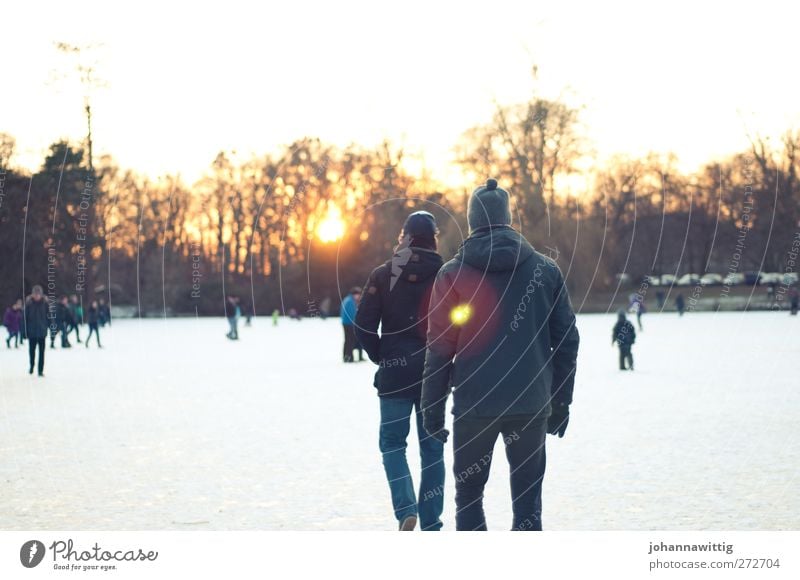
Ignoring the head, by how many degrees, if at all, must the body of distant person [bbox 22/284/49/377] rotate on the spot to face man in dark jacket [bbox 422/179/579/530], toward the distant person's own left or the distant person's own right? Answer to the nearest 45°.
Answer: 0° — they already face them

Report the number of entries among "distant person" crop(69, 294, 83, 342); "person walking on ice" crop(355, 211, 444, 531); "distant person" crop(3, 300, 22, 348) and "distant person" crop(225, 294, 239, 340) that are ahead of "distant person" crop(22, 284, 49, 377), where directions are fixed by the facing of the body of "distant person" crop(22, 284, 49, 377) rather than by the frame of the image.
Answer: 1

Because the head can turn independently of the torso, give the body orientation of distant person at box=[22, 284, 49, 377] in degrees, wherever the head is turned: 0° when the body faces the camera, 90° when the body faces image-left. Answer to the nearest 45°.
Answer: approximately 0°

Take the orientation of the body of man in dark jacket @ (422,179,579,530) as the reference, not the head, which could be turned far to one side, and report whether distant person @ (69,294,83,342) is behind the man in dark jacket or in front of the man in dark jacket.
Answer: in front

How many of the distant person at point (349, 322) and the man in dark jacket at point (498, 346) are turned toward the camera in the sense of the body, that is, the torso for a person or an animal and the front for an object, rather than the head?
0

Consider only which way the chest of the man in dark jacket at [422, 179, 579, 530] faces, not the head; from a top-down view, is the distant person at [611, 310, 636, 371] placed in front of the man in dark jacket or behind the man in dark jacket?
in front

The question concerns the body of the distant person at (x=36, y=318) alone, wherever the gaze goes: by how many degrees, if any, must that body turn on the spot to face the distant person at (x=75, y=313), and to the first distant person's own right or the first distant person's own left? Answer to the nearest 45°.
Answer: approximately 180°

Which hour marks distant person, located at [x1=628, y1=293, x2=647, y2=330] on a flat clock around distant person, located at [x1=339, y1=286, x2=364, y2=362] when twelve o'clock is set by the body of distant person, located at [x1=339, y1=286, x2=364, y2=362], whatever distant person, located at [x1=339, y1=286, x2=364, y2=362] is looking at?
distant person, located at [x1=628, y1=293, x2=647, y2=330] is roughly at 2 o'clock from distant person, located at [x1=339, y1=286, x2=364, y2=362].

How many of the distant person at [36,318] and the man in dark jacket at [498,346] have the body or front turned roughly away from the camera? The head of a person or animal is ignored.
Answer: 1

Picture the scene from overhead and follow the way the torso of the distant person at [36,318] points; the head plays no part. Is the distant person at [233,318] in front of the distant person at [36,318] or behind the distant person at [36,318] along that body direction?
behind

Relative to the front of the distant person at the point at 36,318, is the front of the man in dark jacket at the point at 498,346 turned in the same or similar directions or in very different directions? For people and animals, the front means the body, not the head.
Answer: very different directions

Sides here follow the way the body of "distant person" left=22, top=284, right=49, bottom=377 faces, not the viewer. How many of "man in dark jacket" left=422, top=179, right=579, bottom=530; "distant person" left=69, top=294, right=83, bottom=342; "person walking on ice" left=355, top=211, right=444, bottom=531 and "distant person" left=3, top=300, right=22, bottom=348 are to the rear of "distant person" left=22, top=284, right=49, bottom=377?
2

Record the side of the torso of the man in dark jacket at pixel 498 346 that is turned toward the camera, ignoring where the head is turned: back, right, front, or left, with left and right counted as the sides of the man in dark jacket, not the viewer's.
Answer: back

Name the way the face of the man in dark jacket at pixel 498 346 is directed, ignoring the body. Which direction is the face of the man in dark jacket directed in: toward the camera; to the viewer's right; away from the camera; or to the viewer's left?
away from the camera

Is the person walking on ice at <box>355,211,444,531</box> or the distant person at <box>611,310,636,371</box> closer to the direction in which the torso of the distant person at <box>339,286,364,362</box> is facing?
the distant person

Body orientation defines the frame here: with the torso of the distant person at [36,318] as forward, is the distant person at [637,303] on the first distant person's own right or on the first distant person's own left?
on the first distant person's own left
